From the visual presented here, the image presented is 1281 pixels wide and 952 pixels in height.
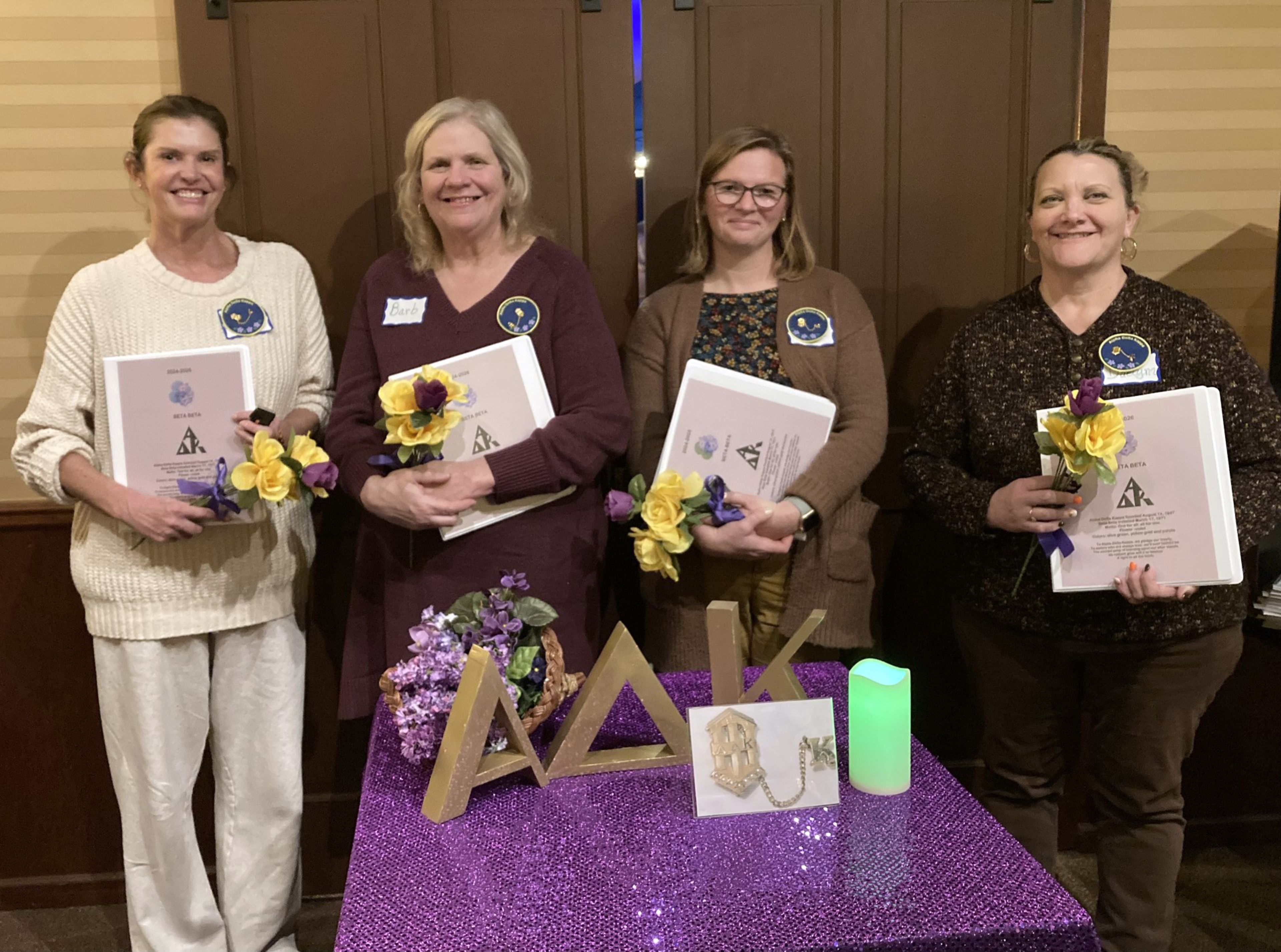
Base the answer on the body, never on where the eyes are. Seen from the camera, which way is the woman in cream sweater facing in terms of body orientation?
toward the camera

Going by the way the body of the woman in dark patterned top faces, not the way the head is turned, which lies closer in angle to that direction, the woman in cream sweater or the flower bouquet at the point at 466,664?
the flower bouquet

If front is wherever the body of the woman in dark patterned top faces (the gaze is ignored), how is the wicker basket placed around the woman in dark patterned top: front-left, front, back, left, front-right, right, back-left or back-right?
front-right

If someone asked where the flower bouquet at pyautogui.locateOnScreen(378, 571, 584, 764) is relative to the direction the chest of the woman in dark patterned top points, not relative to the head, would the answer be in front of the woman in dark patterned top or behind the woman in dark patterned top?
in front

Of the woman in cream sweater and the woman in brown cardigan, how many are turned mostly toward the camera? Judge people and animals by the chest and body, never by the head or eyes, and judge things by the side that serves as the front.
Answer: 2

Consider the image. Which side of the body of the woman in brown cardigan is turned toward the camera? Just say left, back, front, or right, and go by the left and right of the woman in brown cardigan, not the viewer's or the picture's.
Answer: front

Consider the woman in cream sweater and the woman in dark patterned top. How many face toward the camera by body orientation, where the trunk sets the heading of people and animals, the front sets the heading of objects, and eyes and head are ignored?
2

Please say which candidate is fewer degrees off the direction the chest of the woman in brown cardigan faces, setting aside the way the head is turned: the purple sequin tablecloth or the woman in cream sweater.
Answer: the purple sequin tablecloth
